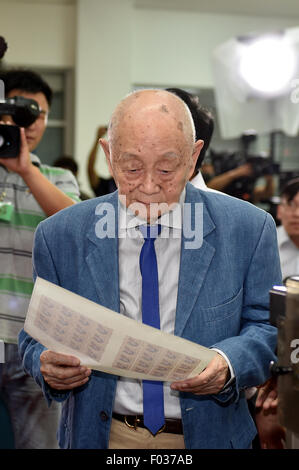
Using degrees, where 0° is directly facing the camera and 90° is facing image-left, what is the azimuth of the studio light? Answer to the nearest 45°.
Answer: approximately 0°

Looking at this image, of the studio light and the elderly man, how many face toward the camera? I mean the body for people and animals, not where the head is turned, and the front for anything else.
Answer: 2

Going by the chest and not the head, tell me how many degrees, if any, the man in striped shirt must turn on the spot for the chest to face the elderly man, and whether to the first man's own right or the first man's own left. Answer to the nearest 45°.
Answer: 0° — they already face them

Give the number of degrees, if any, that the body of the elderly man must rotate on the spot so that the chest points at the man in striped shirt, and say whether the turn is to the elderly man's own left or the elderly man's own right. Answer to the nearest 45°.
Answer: approximately 135° to the elderly man's own right

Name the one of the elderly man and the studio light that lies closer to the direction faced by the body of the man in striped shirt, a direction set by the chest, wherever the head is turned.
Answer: the elderly man

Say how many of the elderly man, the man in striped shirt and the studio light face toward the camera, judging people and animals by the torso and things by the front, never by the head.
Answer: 3

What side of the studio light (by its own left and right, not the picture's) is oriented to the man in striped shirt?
front

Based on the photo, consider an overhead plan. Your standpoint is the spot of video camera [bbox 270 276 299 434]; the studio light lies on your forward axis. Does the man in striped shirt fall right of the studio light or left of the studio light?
left

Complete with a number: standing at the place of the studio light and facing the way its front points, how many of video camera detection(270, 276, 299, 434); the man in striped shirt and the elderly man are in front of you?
3

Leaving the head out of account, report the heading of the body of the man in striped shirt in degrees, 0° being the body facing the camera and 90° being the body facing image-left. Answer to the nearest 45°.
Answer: approximately 0°
